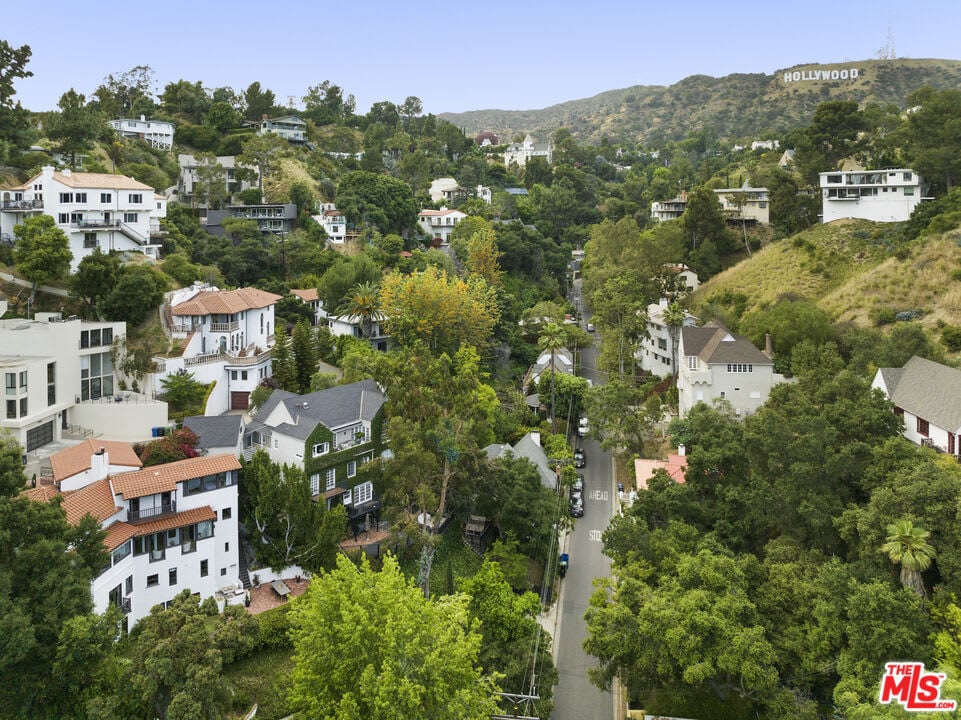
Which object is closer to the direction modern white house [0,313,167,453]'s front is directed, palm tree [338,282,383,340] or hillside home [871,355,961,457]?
the hillside home

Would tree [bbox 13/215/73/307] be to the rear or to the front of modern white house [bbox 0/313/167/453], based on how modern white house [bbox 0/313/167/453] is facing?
to the rear

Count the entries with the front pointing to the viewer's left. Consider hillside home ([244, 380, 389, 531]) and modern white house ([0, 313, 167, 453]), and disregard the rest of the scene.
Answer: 0

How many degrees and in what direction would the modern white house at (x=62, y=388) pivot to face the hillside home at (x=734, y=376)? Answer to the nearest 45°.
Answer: approximately 45° to its left

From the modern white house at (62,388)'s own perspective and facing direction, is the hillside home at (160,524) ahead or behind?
ahead

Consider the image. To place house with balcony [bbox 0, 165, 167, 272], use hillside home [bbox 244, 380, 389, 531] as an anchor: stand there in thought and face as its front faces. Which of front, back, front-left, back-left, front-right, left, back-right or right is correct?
back

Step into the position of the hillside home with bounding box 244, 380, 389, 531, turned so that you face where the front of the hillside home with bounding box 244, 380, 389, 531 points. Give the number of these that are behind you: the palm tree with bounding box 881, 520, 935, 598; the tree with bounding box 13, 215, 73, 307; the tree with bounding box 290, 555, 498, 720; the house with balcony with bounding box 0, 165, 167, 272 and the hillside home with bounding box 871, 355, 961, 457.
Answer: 2

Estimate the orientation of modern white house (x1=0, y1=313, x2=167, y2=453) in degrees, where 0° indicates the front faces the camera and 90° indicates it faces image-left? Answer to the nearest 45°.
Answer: approximately 315°

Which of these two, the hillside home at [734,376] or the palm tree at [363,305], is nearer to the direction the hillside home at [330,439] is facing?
the hillside home

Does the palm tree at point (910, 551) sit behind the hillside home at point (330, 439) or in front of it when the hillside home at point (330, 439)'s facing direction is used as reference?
in front
